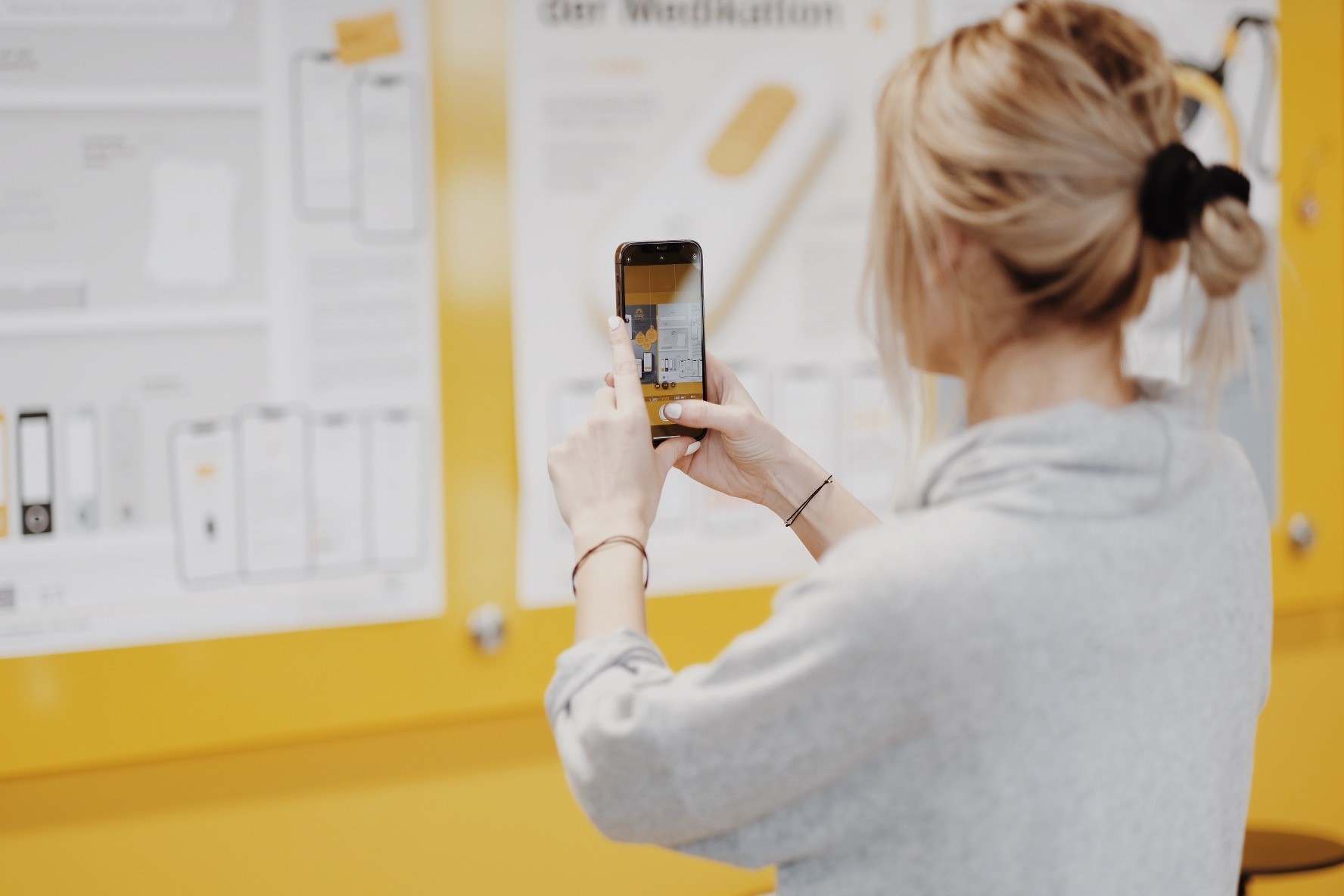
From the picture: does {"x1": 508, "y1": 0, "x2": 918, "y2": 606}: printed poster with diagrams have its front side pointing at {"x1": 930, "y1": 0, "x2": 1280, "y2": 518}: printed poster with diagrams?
no

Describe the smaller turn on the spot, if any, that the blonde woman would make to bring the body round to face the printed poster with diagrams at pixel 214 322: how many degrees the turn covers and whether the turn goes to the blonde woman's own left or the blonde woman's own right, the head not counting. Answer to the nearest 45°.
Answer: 0° — they already face it

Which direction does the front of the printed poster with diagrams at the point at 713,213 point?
toward the camera

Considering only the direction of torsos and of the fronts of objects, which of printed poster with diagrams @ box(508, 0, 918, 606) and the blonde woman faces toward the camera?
the printed poster with diagrams

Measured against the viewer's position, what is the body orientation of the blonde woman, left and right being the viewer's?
facing away from the viewer and to the left of the viewer

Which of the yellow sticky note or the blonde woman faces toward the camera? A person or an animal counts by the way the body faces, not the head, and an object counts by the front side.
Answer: the yellow sticky note

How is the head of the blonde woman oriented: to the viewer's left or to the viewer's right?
to the viewer's left

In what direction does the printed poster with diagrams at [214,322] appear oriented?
toward the camera

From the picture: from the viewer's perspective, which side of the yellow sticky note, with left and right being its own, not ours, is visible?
front

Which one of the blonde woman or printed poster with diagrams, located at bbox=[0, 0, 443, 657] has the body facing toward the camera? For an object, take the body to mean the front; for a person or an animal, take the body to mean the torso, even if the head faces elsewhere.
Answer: the printed poster with diagrams

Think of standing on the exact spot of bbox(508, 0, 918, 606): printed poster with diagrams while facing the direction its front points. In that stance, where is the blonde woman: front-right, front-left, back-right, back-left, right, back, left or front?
front
